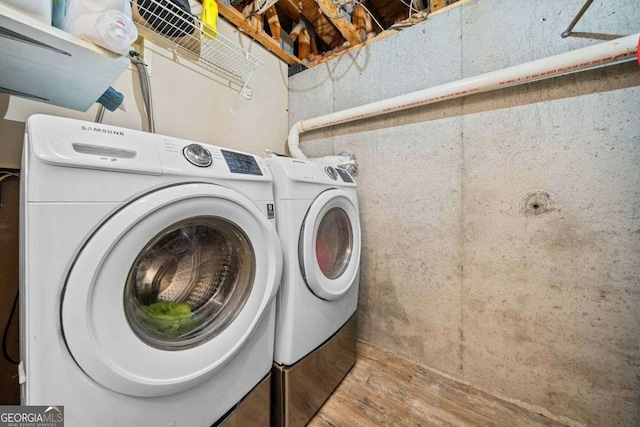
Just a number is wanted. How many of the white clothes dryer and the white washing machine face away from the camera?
0

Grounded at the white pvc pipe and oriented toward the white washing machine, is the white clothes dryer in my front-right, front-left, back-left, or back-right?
front-right
